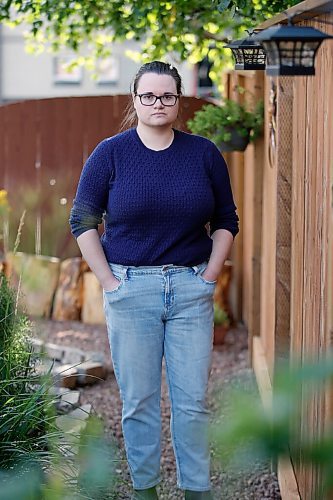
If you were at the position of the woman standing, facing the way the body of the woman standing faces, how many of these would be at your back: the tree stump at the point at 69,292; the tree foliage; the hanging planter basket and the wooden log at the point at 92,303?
4

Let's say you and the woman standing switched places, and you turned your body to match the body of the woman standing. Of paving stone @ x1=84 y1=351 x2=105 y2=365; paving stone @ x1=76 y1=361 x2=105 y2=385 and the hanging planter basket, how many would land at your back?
3

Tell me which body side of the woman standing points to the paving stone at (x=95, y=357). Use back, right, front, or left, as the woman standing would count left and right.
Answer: back

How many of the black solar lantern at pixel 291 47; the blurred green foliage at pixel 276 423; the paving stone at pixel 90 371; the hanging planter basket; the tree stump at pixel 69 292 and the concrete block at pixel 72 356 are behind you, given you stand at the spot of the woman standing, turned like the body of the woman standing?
4

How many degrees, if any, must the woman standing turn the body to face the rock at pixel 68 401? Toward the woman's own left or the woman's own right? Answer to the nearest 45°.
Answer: approximately 180°

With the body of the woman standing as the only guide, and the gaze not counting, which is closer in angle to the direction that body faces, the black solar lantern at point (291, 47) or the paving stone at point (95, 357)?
the black solar lantern

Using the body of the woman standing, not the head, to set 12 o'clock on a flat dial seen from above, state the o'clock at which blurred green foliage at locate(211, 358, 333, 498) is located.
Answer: The blurred green foliage is roughly at 12 o'clock from the woman standing.

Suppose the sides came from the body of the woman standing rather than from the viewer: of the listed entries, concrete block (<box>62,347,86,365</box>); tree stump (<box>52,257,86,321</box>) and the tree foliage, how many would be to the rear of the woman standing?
3

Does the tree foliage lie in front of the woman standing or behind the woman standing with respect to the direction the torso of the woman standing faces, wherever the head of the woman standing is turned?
behind

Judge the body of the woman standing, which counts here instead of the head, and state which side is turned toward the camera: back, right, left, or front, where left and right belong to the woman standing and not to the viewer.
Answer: front

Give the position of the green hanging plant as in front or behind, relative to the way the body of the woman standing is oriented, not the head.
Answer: behind

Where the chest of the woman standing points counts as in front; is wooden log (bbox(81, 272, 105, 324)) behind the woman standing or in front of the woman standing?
behind

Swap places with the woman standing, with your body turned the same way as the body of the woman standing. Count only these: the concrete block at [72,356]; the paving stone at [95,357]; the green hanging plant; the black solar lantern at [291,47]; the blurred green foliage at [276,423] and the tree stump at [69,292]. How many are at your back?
4
